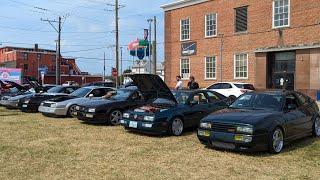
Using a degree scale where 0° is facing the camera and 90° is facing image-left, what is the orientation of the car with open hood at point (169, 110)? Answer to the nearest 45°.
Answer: approximately 45°

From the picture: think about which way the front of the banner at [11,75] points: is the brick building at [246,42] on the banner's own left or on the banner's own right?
on the banner's own left

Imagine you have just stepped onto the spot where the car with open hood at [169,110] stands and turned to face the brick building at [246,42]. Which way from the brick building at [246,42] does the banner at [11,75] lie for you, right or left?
left

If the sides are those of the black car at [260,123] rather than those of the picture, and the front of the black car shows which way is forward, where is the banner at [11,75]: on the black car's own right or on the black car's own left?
on the black car's own right

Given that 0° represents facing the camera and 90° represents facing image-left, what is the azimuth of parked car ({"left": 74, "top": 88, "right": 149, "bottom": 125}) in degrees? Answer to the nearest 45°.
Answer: approximately 45°

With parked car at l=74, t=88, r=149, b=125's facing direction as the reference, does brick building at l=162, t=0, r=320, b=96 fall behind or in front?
behind

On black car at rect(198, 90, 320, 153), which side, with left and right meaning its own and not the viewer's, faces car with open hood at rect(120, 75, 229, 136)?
right
